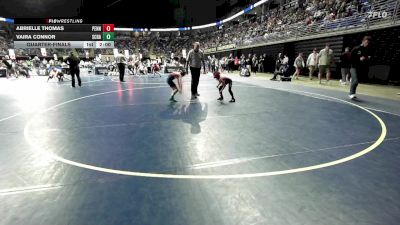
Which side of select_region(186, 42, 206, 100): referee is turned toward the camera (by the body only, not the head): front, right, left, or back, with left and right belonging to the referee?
front

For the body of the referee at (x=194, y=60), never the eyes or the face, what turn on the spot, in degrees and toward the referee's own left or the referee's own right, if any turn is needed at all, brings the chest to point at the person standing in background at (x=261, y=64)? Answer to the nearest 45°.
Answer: approximately 180°
